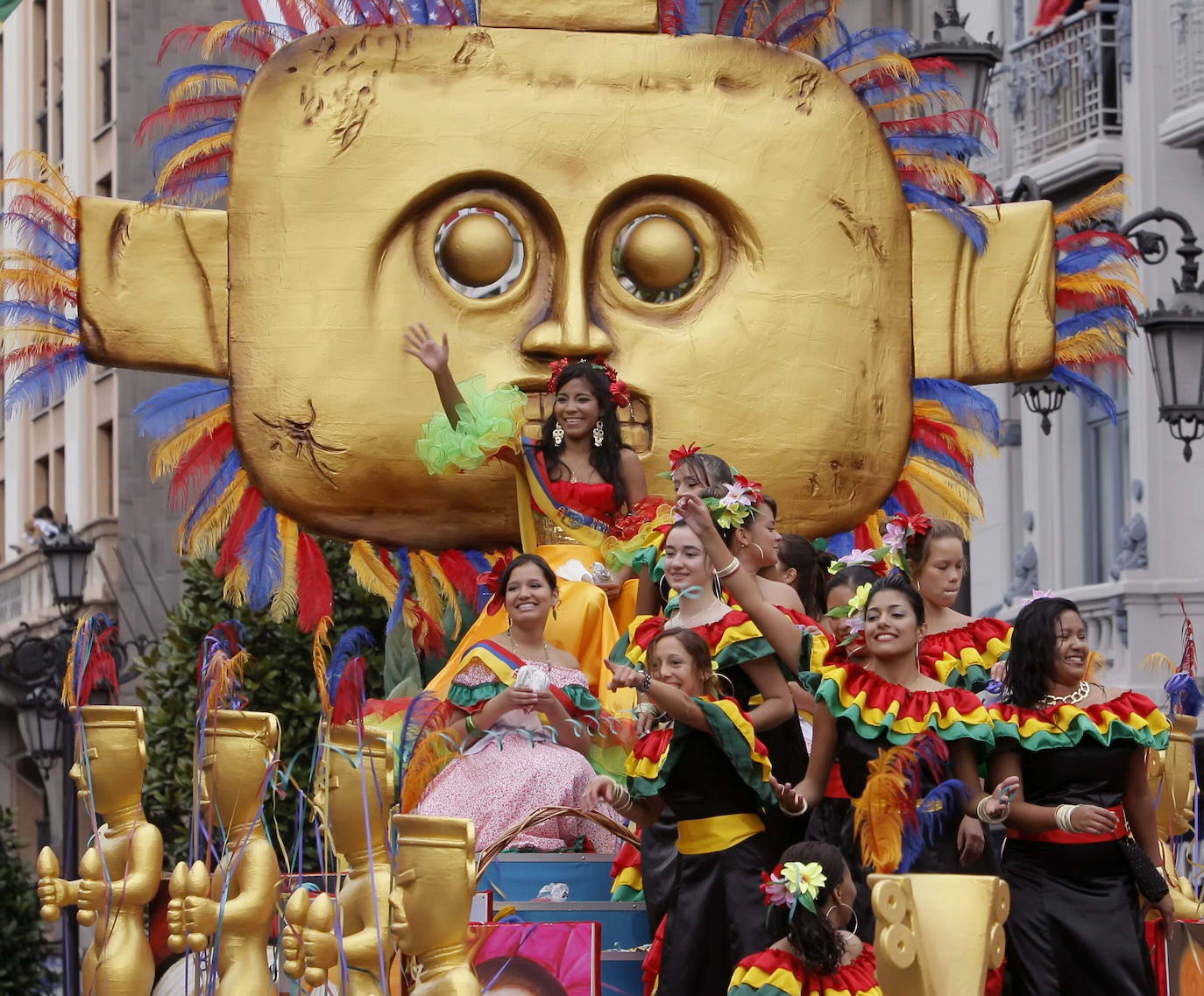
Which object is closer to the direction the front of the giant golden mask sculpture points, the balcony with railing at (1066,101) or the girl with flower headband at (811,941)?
the girl with flower headband

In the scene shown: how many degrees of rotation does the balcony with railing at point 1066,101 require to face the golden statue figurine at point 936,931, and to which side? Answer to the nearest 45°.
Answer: approximately 45° to its left

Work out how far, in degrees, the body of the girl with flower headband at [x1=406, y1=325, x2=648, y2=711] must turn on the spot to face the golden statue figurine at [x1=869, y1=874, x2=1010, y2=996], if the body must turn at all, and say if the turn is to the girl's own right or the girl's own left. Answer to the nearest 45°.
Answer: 0° — they already face it
